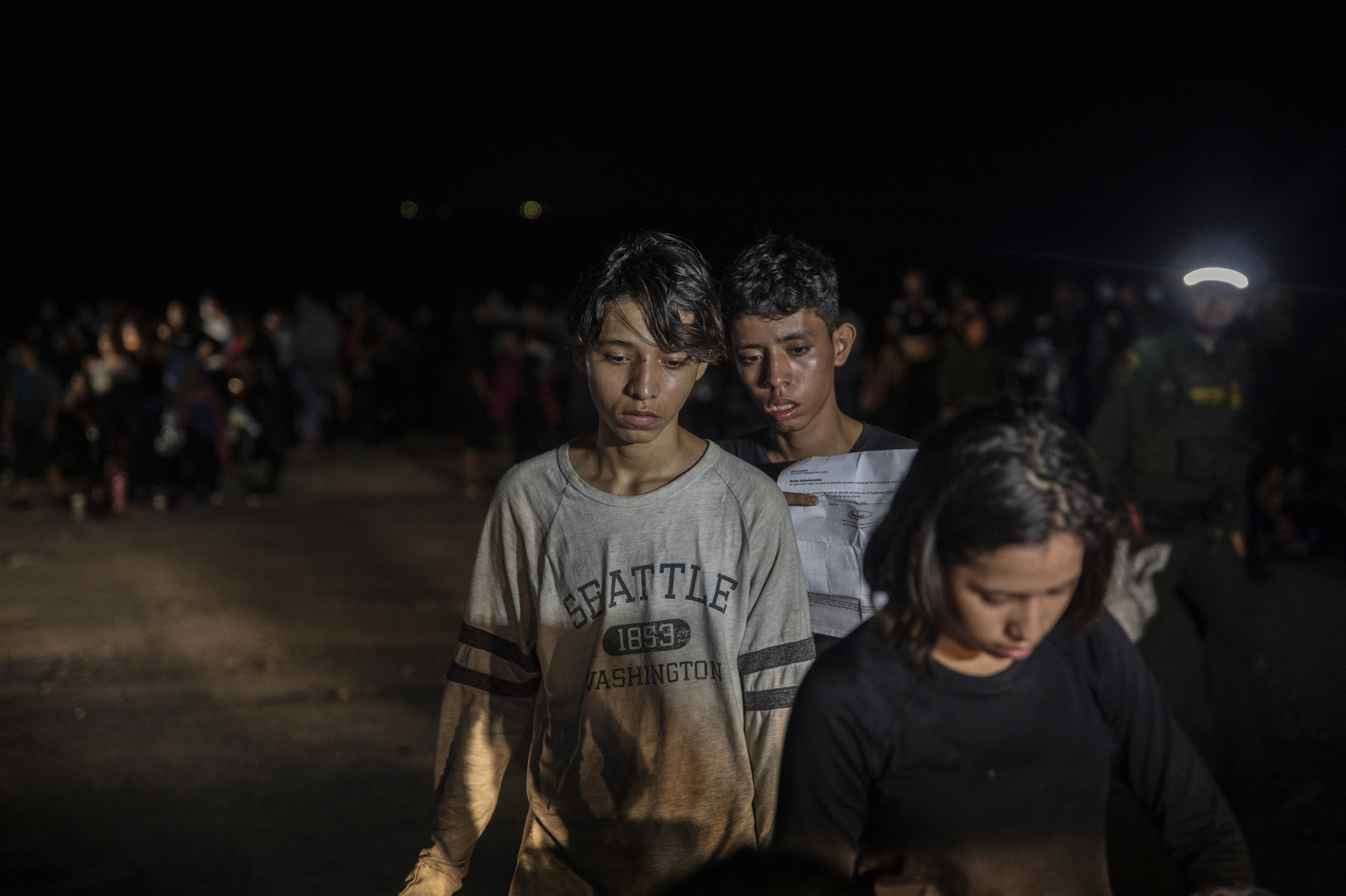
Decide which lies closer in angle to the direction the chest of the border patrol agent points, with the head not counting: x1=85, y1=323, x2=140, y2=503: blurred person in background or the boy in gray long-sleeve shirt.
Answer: the boy in gray long-sleeve shirt

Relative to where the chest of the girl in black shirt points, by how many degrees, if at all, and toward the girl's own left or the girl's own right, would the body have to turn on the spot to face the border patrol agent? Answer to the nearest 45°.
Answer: approximately 180°

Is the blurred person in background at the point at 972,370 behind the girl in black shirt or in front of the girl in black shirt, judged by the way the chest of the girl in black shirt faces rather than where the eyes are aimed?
behind

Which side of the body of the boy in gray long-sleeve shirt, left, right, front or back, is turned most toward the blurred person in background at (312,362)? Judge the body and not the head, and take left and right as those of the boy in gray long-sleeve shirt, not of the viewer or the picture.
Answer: back

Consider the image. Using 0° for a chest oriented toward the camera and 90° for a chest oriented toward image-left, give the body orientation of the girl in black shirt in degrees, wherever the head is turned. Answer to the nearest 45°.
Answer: approximately 0°

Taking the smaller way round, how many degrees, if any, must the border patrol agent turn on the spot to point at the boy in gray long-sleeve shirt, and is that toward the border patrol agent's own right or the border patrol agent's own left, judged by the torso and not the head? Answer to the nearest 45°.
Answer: approximately 45° to the border patrol agent's own right

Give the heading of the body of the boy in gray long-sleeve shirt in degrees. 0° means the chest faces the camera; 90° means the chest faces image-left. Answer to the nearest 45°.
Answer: approximately 0°
